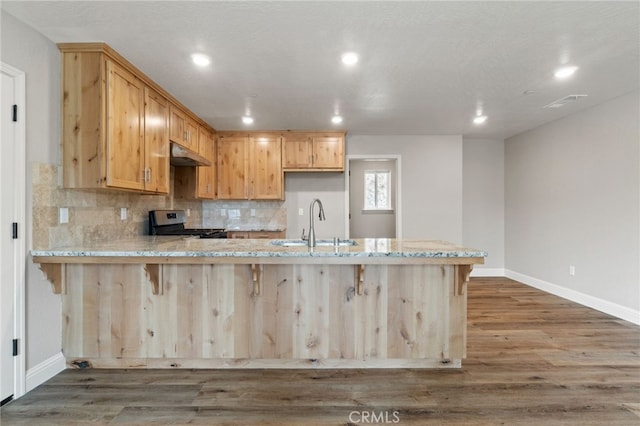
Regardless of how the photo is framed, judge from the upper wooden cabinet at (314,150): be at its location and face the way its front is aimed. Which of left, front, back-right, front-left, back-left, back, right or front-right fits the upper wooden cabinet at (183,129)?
front-right

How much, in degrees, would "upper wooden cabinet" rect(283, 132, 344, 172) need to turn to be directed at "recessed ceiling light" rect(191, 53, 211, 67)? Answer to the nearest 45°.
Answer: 0° — it already faces it

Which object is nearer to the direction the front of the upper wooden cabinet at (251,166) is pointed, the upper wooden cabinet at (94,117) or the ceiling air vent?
the upper wooden cabinet

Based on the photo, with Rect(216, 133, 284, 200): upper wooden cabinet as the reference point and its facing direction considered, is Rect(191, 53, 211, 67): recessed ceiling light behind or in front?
in front

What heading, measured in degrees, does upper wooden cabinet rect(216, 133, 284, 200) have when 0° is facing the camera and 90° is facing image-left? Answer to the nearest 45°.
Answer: approximately 0°

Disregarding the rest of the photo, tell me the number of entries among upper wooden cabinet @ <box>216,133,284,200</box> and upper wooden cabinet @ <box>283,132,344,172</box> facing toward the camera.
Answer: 2

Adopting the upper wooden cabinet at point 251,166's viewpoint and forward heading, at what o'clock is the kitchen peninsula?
The kitchen peninsula is roughly at 12 o'clock from the upper wooden cabinet.

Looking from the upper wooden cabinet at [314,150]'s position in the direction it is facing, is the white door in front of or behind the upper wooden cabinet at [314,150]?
in front

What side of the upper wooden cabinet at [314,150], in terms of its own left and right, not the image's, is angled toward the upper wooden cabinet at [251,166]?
right

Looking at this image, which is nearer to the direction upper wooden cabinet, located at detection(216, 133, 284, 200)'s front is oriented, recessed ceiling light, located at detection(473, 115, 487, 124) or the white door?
the white door

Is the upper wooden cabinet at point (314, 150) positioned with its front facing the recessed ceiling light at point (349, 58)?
yes
